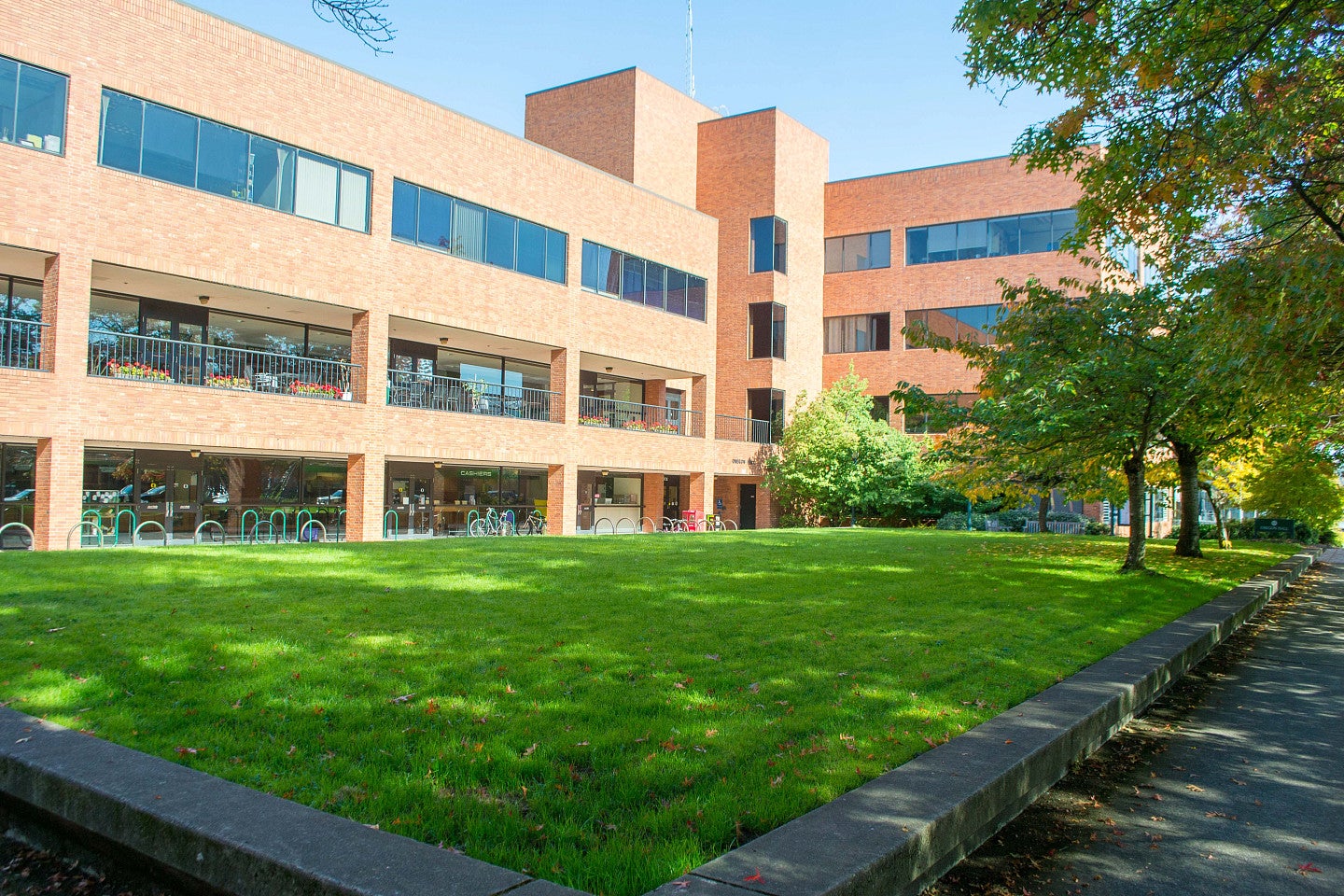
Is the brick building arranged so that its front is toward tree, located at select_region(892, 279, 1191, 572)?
yes

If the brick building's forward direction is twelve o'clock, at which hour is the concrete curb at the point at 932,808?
The concrete curb is roughly at 1 o'clock from the brick building.

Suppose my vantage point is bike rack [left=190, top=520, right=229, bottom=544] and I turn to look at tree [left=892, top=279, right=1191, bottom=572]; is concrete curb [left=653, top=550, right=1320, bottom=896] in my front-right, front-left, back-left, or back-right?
front-right

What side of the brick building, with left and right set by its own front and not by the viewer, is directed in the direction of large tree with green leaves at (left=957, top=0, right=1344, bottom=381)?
front

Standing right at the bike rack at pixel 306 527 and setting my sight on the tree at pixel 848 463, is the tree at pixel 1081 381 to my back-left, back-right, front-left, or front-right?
front-right

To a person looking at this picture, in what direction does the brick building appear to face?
facing the viewer and to the right of the viewer
